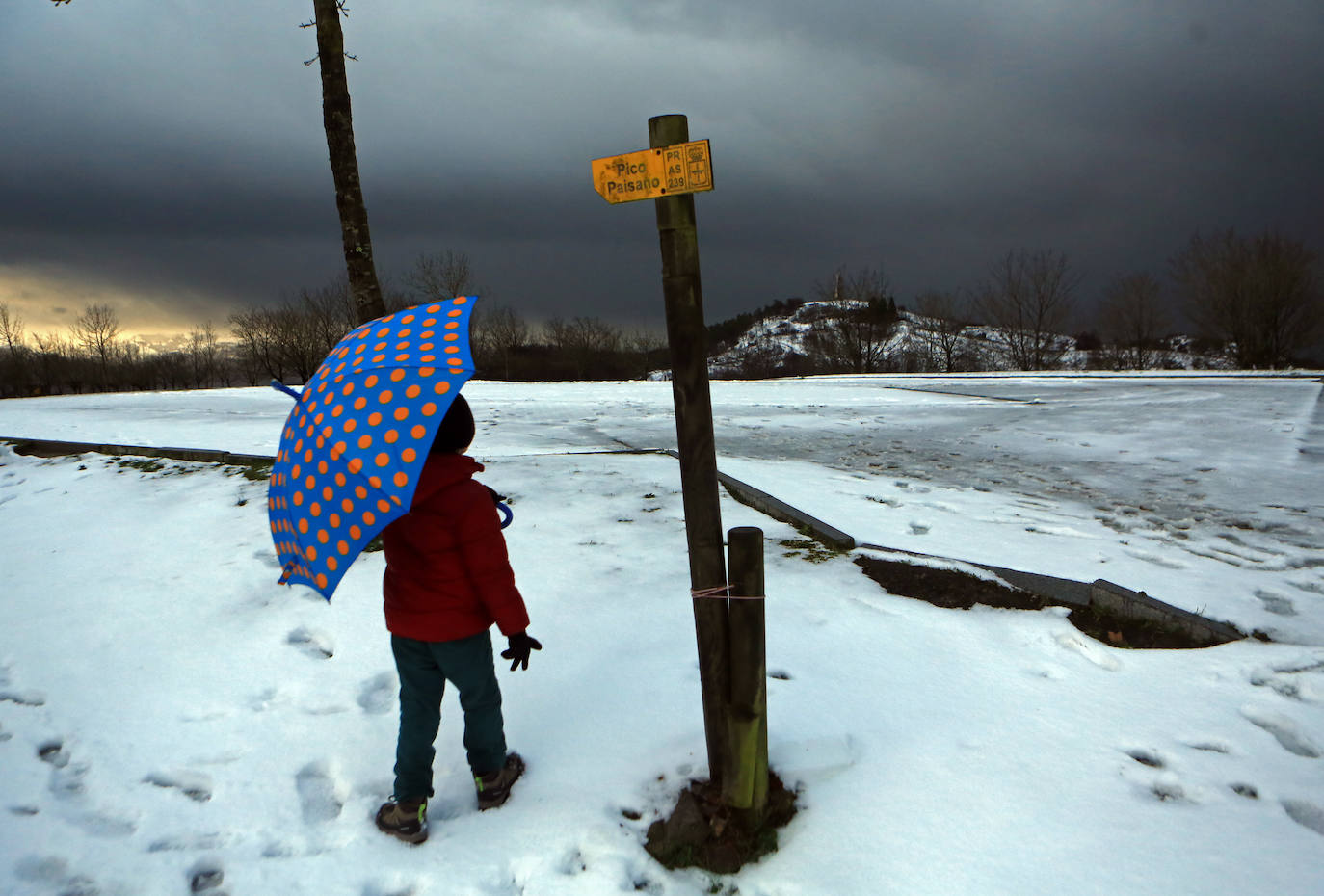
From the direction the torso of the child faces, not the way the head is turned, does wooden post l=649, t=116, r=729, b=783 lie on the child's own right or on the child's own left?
on the child's own right

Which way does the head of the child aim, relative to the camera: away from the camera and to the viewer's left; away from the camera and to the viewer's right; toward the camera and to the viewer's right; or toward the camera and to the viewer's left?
away from the camera and to the viewer's right

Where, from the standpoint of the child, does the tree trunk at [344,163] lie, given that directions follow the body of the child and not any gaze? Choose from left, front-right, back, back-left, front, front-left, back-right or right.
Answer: front-left

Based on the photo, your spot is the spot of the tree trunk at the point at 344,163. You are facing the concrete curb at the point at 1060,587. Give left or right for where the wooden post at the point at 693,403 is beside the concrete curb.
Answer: right

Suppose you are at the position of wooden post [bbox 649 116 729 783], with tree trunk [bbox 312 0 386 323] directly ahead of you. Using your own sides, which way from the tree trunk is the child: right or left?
left

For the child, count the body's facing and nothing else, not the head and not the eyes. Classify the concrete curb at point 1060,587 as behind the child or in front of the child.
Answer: in front

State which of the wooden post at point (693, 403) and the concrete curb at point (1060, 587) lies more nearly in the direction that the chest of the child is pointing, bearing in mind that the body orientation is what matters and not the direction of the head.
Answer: the concrete curb

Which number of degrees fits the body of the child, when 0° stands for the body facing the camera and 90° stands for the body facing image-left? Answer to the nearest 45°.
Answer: approximately 225°

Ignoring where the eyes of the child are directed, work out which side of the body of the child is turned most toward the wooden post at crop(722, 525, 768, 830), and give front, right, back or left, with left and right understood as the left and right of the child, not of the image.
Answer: right
